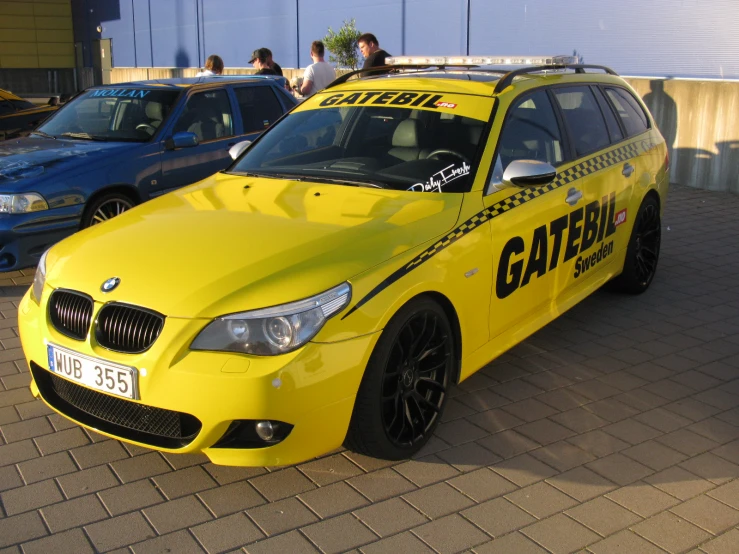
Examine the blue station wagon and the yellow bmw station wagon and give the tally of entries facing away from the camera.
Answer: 0

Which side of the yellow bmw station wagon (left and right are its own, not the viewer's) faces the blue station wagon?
right

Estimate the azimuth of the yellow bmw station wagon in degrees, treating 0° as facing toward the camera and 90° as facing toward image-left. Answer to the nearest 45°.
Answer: approximately 45°

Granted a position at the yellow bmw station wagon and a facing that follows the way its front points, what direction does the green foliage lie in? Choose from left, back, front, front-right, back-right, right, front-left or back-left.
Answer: back-right

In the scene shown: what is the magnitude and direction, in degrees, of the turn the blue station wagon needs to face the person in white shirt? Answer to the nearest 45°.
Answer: approximately 180°

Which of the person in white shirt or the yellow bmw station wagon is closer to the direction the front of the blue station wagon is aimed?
the yellow bmw station wagon

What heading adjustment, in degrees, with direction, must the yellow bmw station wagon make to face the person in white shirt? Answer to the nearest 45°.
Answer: approximately 135° to its right

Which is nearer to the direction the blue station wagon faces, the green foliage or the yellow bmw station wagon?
the yellow bmw station wagon

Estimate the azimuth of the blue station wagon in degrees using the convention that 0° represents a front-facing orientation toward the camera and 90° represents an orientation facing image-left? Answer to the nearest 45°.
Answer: approximately 45°

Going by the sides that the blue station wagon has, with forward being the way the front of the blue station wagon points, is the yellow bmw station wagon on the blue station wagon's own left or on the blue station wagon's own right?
on the blue station wagon's own left
